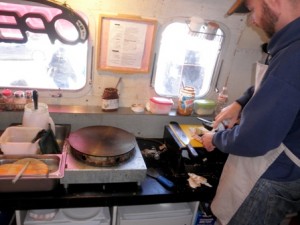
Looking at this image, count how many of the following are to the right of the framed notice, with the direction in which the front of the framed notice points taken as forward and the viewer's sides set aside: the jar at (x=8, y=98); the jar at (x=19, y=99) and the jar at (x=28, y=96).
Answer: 3

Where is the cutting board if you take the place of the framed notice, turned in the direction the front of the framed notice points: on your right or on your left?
on your left

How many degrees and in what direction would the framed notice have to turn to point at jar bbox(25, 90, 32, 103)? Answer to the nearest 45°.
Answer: approximately 90° to its right

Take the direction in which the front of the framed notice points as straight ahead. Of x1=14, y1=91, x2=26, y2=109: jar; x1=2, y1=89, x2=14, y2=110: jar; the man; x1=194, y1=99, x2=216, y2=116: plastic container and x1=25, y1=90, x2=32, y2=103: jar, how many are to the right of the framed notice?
3

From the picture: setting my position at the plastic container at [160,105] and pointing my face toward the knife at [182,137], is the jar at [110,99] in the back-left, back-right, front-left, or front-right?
back-right

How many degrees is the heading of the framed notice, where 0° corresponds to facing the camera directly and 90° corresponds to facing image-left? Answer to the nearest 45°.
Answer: approximately 0°

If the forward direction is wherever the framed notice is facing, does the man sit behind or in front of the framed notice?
in front

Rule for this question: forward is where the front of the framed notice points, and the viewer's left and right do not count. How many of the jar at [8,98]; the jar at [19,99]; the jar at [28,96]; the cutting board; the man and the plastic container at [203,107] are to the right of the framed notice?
3
